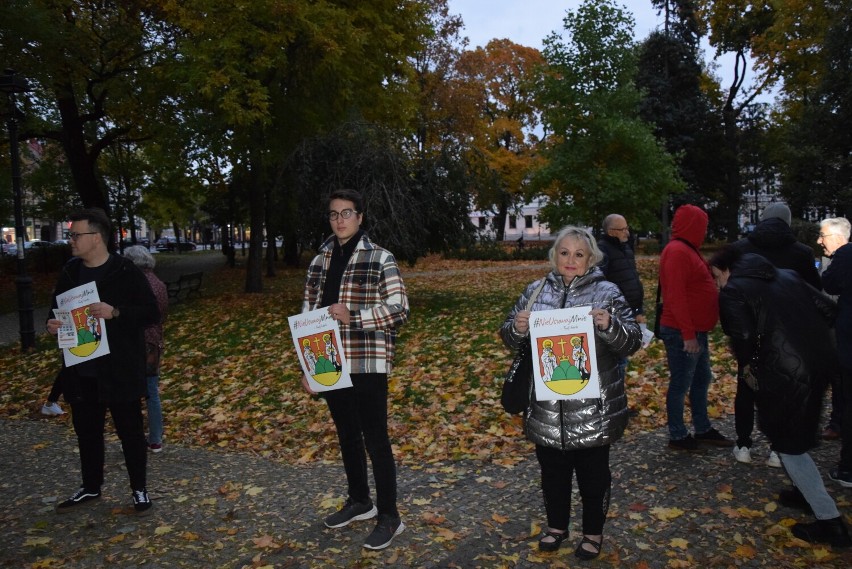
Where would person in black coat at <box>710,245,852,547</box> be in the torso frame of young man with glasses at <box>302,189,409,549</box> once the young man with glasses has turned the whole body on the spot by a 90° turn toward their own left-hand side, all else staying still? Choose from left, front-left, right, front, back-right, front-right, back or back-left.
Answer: front-left

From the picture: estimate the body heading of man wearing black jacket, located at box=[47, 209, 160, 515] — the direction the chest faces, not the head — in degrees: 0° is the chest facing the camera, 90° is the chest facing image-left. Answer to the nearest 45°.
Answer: approximately 45°

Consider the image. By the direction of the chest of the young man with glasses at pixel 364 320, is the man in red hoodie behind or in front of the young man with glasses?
behind

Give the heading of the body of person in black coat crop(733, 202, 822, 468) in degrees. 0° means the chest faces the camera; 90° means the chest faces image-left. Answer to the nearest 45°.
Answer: approximately 180°

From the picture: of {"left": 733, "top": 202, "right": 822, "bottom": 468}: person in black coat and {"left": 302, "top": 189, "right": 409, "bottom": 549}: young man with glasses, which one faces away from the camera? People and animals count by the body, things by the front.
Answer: the person in black coat

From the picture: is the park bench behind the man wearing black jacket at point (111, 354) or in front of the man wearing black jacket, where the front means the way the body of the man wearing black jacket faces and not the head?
behind

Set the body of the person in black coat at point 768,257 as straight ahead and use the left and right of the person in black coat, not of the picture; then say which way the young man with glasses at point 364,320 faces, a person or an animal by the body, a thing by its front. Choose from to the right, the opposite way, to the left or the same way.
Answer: the opposite way

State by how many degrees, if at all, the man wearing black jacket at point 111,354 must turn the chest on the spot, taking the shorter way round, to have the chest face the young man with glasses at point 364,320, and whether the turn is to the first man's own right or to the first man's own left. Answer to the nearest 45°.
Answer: approximately 90° to the first man's own left

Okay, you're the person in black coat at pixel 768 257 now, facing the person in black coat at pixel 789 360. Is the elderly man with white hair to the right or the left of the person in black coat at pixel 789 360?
left

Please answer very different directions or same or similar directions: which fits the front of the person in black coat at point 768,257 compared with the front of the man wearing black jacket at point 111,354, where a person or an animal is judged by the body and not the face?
very different directions

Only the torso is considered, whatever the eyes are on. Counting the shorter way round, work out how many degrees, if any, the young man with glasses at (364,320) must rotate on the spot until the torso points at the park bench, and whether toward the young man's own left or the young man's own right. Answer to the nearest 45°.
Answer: approximately 135° to the young man's own right
